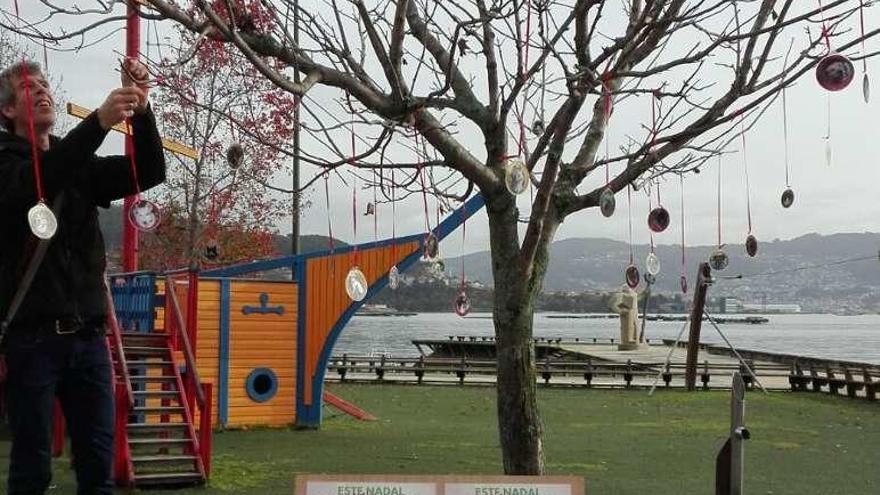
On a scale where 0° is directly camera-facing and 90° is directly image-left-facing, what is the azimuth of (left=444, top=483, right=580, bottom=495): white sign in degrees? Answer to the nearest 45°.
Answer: approximately 0°

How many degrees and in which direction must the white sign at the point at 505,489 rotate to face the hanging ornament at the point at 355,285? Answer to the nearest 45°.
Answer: approximately 180°

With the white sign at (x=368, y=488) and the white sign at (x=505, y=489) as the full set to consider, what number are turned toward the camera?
2

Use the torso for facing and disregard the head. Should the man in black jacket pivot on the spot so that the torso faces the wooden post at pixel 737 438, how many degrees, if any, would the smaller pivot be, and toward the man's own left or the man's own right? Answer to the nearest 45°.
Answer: approximately 45° to the man's own left

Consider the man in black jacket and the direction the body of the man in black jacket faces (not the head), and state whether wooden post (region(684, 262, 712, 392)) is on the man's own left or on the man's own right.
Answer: on the man's own left

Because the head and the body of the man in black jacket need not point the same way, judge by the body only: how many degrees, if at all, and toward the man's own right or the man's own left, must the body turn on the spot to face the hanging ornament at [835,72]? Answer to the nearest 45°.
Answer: approximately 45° to the man's own left

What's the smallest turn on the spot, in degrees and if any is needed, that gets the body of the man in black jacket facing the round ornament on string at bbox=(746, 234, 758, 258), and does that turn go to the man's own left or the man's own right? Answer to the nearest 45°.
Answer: approximately 90° to the man's own left

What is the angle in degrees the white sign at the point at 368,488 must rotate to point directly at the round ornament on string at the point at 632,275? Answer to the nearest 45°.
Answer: approximately 135° to its left

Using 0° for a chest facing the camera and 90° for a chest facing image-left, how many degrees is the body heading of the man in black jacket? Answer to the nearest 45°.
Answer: approximately 315°

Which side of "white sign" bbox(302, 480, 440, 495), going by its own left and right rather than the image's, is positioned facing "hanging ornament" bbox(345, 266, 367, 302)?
back

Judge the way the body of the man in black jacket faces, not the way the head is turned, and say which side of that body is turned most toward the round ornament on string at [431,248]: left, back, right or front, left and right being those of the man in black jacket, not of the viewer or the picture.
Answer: left
